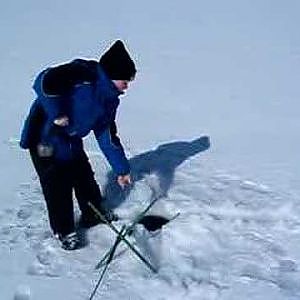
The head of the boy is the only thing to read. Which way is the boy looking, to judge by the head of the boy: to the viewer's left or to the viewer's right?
to the viewer's right

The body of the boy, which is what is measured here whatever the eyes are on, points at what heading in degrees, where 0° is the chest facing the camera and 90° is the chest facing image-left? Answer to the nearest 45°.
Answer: approximately 315°
